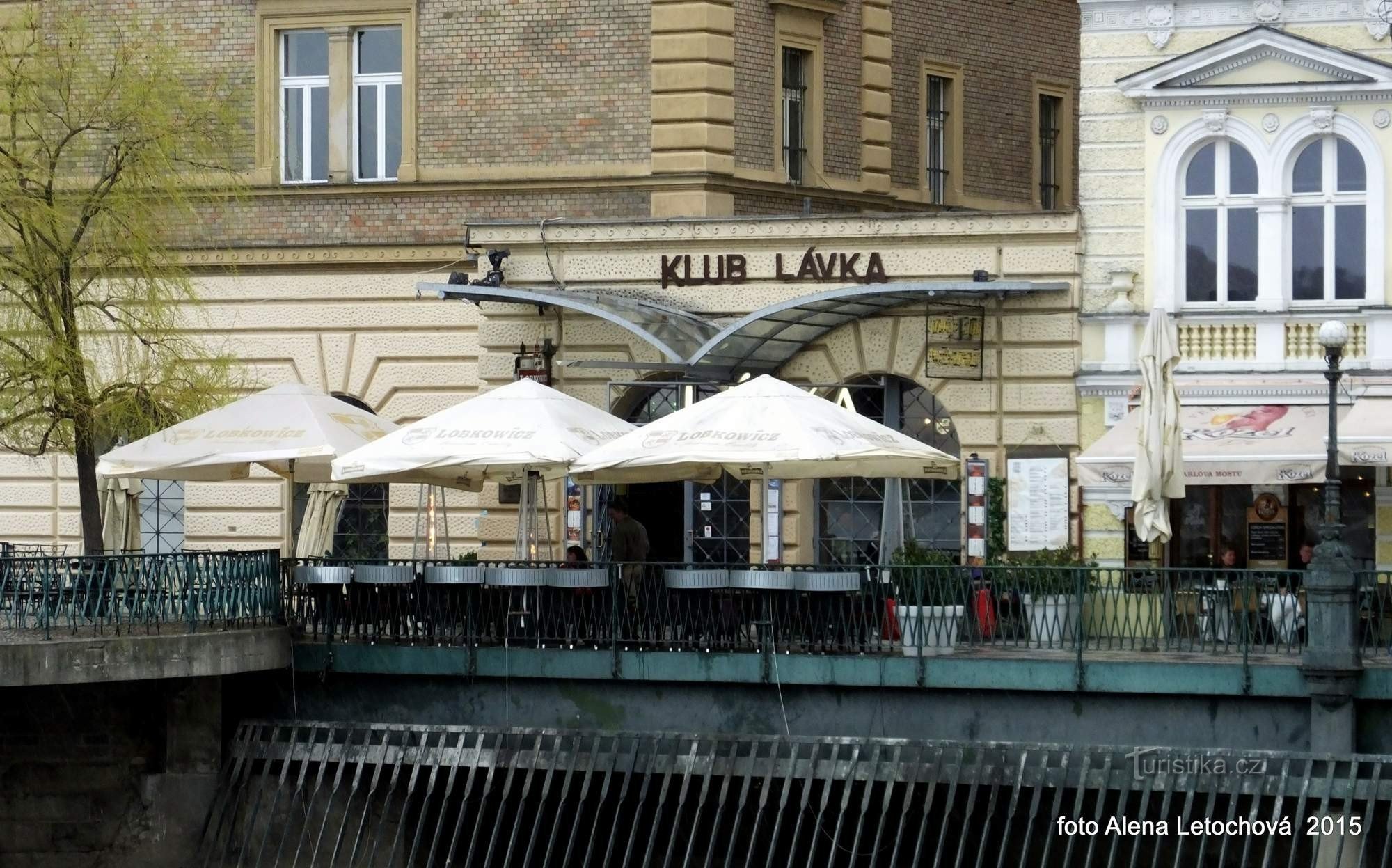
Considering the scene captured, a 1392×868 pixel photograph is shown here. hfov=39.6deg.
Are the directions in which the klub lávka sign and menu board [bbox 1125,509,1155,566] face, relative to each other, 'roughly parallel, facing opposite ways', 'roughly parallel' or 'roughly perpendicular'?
roughly parallel

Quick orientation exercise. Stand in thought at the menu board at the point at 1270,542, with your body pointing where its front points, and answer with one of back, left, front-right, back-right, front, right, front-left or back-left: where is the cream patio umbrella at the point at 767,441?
front-right

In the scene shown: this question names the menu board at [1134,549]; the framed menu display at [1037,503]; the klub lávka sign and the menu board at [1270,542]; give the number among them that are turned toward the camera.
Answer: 4

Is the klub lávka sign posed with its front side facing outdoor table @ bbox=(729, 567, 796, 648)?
yes

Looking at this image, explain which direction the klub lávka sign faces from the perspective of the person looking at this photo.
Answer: facing the viewer

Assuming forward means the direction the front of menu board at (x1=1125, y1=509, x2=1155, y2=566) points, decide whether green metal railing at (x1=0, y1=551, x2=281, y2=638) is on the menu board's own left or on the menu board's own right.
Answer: on the menu board's own right

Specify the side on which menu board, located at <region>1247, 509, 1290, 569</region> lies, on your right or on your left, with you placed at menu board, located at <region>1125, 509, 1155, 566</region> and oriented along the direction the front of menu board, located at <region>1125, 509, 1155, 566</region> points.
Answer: on your left

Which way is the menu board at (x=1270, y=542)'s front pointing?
toward the camera

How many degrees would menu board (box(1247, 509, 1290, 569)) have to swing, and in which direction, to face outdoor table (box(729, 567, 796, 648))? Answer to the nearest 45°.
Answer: approximately 45° to its right

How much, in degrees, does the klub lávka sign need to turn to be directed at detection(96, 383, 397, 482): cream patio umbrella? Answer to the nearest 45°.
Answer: approximately 45° to its right

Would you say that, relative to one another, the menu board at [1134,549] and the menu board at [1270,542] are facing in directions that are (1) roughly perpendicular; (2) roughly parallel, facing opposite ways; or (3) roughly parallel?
roughly parallel

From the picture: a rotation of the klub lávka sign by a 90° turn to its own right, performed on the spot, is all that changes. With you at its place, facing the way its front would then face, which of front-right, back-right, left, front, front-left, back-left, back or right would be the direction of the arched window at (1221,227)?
back

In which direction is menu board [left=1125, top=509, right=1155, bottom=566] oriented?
toward the camera

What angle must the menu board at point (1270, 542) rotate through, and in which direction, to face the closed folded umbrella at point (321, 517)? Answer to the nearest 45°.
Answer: approximately 90° to its right
